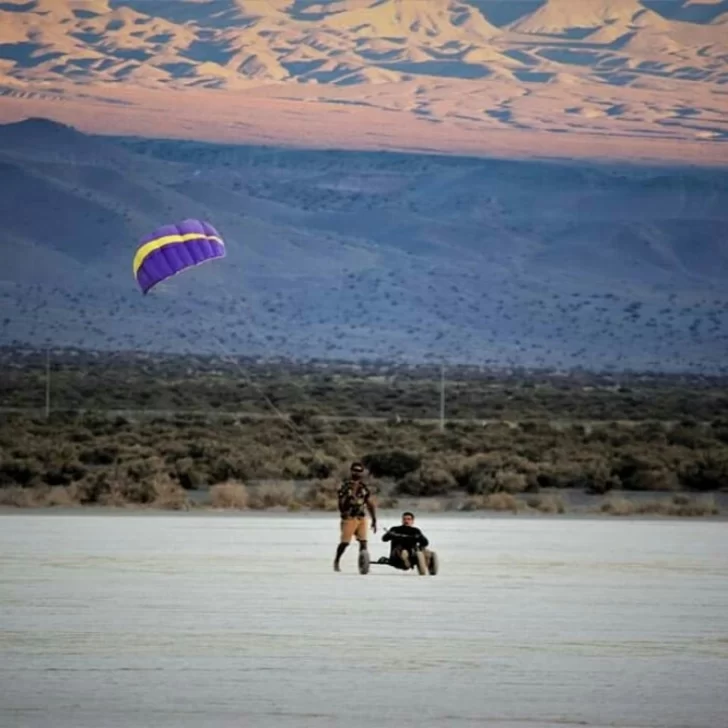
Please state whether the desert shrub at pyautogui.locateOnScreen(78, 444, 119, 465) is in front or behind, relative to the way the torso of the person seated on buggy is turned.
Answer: behind

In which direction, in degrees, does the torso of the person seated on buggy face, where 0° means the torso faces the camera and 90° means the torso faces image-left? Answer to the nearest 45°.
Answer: approximately 0°

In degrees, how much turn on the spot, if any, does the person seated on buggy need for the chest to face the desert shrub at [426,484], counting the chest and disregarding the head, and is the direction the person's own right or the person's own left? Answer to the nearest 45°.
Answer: approximately 180°

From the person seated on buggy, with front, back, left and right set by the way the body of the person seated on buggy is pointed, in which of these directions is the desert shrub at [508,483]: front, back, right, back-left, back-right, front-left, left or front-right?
back

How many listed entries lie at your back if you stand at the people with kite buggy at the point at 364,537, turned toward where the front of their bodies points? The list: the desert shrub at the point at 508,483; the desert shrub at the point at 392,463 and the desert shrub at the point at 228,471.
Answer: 3

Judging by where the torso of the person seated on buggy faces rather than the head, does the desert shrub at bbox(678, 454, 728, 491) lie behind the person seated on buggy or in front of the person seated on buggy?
behind

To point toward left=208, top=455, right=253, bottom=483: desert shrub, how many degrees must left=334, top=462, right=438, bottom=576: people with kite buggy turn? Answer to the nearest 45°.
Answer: approximately 180°
